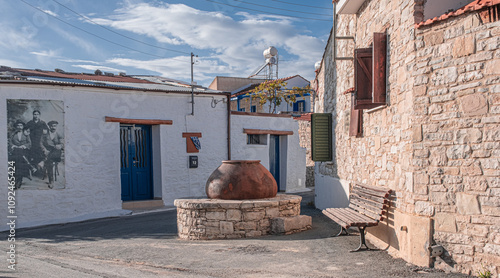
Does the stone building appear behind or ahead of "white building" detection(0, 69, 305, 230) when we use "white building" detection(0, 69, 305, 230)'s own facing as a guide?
ahead

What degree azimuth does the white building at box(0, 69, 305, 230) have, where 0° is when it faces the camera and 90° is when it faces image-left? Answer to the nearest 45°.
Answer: approximately 315°

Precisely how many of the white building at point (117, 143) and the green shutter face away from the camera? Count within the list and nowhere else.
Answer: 0

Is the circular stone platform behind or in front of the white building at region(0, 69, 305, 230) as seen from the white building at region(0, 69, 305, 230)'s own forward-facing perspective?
in front

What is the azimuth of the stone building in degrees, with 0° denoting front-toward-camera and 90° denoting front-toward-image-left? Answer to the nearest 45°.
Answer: approximately 45°

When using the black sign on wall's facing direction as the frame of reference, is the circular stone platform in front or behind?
in front
